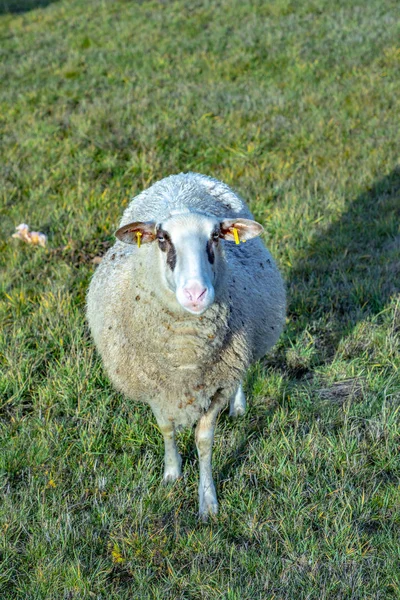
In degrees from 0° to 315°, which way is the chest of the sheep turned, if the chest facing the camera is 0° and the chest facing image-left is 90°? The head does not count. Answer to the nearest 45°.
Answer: approximately 0°
